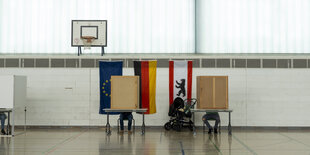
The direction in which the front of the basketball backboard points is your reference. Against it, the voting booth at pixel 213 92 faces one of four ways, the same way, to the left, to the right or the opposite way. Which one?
the opposite way

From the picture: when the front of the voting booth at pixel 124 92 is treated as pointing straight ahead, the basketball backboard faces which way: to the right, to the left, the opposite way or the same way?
the opposite way

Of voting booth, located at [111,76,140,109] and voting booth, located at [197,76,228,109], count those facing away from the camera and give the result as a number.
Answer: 2

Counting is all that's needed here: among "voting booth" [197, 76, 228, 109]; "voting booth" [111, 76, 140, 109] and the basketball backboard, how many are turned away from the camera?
2

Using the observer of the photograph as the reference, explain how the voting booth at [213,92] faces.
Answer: facing away from the viewer

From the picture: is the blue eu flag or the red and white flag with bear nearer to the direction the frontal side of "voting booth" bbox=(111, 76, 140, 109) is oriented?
the blue eu flag

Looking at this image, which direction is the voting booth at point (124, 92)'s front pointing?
away from the camera

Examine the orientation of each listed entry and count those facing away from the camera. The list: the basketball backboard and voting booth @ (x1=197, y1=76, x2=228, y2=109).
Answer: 1

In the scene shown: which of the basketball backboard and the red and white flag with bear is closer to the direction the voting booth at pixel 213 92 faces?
the red and white flag with bear

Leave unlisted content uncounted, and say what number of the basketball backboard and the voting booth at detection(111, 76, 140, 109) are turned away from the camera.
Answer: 1

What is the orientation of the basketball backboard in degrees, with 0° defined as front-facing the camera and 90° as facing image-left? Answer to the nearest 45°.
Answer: approximately 0°

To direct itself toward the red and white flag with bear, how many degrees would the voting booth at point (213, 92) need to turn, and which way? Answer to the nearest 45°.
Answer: approximately 45° to its left

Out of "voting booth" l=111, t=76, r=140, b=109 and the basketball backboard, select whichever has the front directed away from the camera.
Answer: the voting booth

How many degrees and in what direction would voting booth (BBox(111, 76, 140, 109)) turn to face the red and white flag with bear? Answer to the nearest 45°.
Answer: approximately 45° to its right
